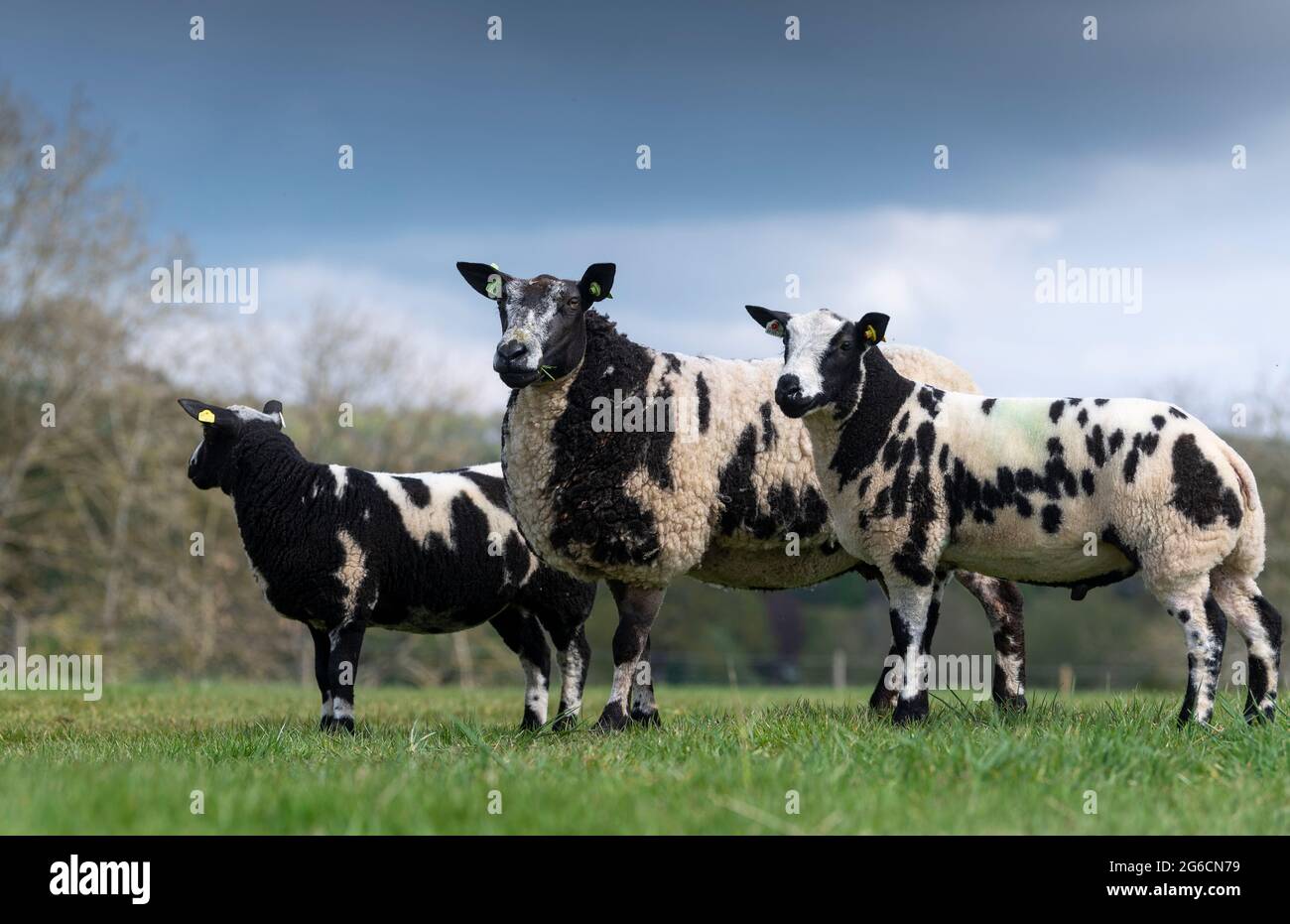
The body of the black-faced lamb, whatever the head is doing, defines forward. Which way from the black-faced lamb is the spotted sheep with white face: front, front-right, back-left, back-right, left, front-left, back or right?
back-left

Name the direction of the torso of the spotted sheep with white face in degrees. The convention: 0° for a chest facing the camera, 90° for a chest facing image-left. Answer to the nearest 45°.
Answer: approximately 90°

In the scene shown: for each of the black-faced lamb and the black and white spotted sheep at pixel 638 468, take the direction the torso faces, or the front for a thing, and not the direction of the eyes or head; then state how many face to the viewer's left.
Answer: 2

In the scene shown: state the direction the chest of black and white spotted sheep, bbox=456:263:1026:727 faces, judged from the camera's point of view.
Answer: to the viewer's left

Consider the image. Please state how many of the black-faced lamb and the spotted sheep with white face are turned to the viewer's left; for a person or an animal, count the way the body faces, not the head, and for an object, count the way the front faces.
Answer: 2

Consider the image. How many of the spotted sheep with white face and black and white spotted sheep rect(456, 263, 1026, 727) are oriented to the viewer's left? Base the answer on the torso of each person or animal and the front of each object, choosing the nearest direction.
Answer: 2

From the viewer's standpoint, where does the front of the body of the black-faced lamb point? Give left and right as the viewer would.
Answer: facing to the left of the viewer
